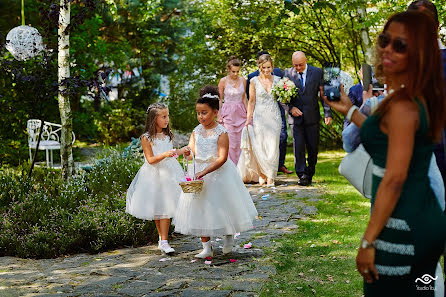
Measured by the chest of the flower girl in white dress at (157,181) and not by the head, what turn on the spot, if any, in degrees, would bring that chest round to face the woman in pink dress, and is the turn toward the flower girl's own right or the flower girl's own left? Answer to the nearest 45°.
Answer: approximately 135° to the flower girl's own left

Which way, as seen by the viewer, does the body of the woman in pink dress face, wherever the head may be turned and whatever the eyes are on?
toward the camera

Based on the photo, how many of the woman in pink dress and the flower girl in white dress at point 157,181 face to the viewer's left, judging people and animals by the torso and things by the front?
0

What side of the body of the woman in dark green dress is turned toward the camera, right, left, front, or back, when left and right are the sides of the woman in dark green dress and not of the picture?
left

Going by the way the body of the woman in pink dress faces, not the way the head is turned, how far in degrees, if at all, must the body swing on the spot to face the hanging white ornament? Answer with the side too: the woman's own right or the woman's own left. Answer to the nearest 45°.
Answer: approximately 45° to the woman's own right

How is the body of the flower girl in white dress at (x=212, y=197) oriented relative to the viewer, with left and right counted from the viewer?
facing the viewer and to the left of the viewer

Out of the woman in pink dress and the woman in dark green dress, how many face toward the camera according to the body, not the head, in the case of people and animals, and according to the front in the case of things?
1

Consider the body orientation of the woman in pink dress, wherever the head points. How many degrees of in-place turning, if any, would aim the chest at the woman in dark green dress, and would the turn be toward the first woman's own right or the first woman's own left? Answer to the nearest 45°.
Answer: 0° — they already face them

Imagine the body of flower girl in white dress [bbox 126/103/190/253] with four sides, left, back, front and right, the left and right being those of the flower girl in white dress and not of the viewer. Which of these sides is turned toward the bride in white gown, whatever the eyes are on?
left

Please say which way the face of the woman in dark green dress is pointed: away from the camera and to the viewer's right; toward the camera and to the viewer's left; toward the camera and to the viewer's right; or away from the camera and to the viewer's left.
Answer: toward the camera and to the viewer's left

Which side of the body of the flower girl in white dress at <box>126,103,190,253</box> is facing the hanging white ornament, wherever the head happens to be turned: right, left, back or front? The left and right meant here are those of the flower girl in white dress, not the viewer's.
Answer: back

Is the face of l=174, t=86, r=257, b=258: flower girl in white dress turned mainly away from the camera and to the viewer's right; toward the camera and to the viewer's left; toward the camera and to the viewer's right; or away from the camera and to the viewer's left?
toward the camera and to the viewer's left
